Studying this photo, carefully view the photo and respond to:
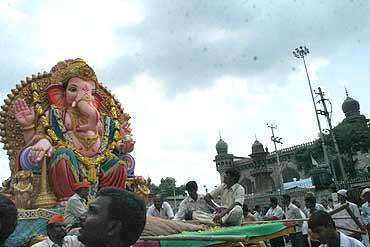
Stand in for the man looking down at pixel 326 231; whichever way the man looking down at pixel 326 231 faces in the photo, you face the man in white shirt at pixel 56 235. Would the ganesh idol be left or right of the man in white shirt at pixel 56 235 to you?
right

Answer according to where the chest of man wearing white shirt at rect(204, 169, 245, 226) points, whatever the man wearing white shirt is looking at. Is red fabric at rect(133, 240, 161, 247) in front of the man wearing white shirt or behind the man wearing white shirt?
in front

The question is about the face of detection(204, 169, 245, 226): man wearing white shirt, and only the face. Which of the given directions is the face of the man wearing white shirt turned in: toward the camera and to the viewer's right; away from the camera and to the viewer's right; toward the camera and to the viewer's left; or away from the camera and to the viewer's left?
toward the camera and to the viewer's left

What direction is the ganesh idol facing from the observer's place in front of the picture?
facing the viewer and to the right of the viewer

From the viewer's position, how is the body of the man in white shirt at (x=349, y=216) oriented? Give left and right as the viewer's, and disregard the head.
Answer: facing the viewer and to the left of the viewer

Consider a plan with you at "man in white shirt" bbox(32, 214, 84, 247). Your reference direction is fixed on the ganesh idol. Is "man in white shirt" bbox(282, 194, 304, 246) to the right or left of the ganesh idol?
right

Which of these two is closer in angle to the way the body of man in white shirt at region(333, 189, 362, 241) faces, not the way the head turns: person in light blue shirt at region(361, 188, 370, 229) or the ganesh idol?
the ganesh idol
